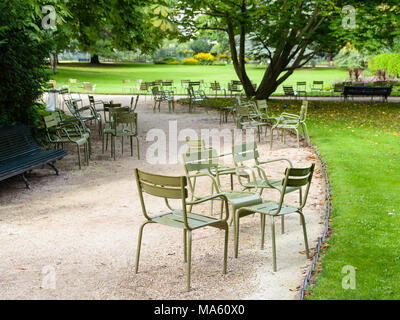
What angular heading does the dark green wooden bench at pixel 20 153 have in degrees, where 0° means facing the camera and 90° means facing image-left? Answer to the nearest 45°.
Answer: approximately 315°

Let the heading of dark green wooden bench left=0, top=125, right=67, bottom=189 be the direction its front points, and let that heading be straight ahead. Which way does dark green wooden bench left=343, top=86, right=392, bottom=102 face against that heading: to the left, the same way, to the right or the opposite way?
to the right

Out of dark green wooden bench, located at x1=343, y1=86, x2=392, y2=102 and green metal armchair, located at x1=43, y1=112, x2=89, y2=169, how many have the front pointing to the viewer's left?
0

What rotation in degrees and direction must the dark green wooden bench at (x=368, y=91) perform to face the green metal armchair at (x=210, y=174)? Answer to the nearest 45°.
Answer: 0° — it already faces it

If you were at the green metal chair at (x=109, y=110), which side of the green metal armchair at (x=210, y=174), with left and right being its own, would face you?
back

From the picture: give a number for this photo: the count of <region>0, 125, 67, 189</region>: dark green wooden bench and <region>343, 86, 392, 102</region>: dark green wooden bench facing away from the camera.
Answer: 0

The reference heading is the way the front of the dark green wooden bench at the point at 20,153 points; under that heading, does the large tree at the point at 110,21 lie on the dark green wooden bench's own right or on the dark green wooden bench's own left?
on the dark green wooden bench's own left

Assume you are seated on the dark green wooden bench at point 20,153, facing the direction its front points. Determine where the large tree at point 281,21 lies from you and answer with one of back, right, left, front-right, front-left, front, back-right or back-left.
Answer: left

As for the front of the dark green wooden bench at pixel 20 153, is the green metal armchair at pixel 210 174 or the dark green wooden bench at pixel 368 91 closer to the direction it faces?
the green metal armchair

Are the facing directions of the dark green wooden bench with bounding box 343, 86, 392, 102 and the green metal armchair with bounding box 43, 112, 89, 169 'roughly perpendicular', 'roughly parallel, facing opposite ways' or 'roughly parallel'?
roughly perpendicular

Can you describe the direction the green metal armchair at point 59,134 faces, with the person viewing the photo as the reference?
facing the viewer and to the right of the viewer

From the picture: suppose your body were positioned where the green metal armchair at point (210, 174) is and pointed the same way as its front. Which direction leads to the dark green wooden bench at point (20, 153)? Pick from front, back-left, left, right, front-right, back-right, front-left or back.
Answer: back

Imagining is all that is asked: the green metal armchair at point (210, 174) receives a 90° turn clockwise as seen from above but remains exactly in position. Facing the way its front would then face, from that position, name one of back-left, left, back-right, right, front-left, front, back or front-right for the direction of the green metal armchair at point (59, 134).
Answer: right
